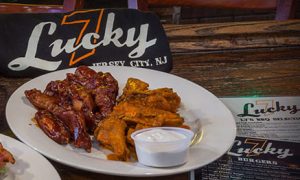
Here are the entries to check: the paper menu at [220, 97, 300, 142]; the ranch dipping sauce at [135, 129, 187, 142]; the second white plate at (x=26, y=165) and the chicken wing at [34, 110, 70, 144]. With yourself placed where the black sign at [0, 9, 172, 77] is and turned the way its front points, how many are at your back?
0

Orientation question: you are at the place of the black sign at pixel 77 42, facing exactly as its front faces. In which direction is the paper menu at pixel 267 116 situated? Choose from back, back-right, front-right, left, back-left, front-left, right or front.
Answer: front-left

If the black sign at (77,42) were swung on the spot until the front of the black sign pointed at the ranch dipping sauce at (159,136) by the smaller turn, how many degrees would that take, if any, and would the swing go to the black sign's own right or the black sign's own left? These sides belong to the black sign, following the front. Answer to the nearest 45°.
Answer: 0° — it already faces it

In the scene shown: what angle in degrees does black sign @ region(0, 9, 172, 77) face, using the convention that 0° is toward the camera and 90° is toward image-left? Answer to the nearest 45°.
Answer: approximately 0°

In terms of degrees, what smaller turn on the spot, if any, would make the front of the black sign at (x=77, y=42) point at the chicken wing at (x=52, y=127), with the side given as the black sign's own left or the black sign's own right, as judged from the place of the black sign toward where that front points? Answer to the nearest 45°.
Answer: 0° — it already faces it

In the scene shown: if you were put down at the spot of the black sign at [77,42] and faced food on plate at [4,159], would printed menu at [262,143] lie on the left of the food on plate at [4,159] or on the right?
left

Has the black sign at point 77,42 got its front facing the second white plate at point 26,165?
yes

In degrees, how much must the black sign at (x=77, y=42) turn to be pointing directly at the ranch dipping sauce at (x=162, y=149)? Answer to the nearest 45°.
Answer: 0° — it already faces it

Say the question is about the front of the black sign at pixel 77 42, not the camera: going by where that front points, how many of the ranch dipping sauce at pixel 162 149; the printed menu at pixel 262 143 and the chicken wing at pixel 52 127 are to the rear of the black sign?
0

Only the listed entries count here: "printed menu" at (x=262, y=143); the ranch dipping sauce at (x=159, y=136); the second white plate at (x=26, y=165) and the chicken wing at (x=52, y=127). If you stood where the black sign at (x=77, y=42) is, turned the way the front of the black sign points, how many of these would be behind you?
0

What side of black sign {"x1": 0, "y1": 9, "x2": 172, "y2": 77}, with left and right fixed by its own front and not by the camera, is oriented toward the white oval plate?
front

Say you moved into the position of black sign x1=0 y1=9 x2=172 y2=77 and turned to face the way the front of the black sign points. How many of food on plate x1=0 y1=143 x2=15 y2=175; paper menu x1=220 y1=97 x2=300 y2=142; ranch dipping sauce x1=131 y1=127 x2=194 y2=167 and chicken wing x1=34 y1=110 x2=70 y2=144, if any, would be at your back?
0
